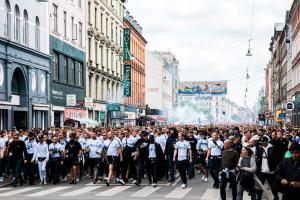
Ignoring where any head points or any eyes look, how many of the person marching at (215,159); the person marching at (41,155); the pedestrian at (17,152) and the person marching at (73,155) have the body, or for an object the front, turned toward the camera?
4

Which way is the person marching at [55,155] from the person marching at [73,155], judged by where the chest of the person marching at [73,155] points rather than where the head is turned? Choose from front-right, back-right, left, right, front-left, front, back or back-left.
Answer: right

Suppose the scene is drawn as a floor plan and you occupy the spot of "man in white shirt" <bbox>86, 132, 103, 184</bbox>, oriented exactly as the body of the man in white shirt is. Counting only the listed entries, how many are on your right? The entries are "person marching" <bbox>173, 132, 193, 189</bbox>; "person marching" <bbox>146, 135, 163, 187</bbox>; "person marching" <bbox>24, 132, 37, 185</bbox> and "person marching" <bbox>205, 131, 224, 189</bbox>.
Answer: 1

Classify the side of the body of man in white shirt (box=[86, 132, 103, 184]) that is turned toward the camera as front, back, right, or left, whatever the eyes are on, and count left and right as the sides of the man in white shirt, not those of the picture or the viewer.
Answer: front

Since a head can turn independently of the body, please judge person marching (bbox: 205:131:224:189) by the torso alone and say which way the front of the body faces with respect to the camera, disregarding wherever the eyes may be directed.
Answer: toward the camera

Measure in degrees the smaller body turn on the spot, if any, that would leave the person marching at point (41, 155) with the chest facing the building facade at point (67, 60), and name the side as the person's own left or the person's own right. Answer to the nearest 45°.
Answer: approximately 180°

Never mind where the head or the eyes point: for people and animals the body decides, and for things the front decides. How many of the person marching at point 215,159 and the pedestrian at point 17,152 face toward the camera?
2

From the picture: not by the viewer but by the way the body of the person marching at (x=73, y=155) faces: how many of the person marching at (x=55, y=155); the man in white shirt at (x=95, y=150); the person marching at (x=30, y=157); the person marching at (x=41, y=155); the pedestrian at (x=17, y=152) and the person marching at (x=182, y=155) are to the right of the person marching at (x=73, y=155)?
4

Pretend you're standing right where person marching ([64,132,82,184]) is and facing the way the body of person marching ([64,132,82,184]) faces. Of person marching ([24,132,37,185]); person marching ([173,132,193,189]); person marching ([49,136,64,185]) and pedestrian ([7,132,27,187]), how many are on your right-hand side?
3

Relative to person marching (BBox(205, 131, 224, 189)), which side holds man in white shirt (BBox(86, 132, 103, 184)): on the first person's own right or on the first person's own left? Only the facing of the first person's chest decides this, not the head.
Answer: on the first person's own right

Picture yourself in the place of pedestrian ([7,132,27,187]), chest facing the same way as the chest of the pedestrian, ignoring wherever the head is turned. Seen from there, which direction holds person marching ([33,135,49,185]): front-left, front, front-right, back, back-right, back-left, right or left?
left

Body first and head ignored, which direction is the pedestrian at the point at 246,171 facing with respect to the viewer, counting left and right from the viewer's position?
facing the viewer and to the left of the viewer

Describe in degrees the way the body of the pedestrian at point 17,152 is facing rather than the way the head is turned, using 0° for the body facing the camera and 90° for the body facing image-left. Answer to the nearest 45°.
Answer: approximately 0°

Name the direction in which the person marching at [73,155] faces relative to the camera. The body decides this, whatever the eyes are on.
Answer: toward the camera

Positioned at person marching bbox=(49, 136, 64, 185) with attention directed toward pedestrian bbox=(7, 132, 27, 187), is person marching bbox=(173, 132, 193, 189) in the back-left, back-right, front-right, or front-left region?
back-left
